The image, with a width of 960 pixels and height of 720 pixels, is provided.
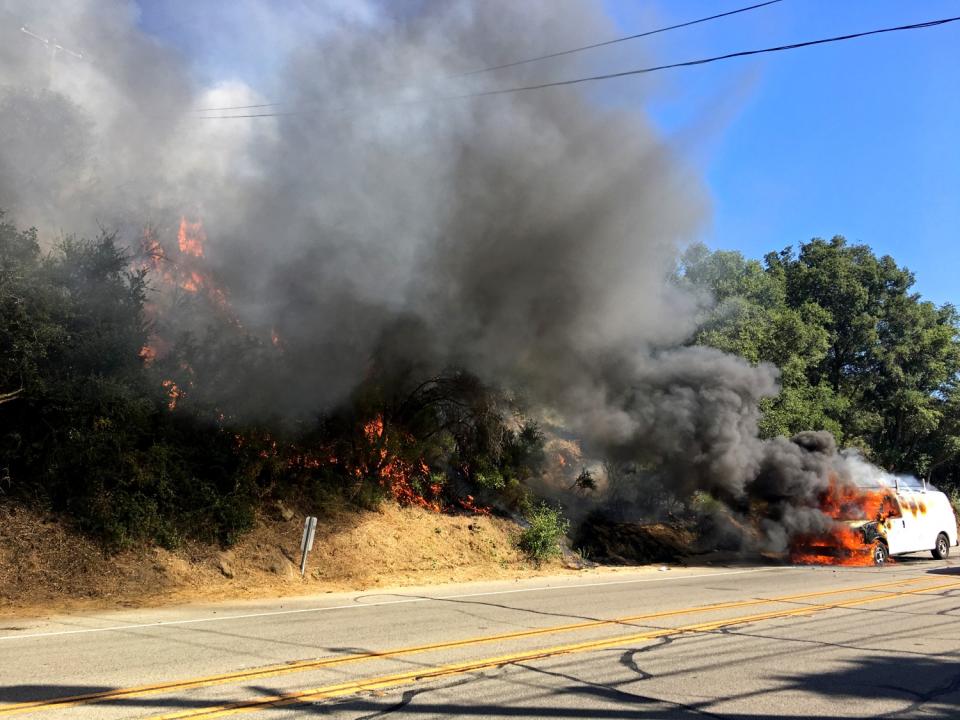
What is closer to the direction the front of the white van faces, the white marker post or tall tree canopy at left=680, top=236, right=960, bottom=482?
the white marker post

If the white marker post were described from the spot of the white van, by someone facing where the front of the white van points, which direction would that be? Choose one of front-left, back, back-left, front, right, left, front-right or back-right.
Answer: front

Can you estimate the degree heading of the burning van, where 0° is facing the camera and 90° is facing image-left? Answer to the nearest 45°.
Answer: approximately 45°

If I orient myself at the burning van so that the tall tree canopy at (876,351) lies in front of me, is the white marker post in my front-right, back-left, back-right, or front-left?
back-left

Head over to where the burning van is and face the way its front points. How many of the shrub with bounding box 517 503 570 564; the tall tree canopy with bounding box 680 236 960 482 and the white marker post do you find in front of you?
2

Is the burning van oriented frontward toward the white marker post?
yes

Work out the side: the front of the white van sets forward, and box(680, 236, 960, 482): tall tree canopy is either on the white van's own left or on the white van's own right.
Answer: on the white van's own right

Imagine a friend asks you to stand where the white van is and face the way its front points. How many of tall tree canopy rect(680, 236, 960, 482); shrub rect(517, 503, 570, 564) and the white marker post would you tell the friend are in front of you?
2

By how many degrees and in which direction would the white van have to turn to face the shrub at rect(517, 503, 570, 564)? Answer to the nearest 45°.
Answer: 0° — it already faces it

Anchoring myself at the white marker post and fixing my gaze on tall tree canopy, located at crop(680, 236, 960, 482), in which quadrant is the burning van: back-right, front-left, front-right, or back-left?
front-right

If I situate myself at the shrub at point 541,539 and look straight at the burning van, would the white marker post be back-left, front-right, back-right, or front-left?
back-right

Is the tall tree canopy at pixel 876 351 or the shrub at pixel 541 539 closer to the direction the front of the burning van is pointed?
the shrub
